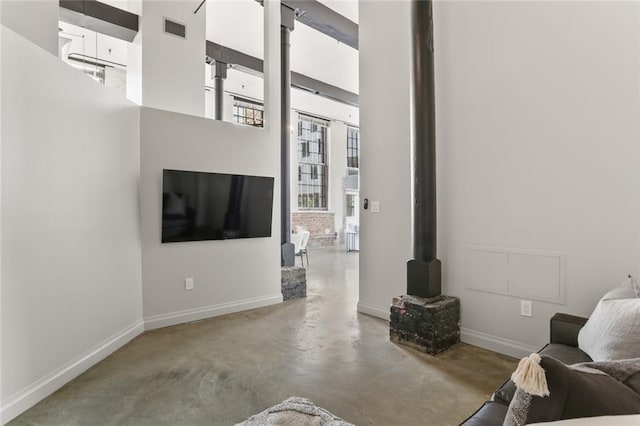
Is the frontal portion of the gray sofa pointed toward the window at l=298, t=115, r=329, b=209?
no

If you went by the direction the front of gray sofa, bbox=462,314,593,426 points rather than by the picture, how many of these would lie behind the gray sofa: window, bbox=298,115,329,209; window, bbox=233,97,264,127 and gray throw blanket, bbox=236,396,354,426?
0

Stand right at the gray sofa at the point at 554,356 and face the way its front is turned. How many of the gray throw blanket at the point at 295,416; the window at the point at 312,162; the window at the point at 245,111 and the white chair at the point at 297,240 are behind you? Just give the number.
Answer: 0

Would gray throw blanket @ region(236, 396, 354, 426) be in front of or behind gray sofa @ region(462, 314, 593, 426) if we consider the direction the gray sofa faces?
in front

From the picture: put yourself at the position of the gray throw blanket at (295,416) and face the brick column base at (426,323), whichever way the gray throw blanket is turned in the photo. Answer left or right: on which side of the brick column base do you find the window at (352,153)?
left

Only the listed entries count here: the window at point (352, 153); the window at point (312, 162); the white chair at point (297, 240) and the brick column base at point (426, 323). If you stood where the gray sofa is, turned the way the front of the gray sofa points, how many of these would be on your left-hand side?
0

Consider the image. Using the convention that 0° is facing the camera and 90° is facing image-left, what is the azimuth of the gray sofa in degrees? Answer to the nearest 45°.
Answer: approximately 90°

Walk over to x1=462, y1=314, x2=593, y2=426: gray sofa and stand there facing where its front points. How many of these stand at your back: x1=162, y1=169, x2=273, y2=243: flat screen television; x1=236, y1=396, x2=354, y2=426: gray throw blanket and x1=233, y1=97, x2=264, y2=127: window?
0

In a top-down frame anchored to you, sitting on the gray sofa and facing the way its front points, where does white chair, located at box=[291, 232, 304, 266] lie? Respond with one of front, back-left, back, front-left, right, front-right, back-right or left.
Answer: front-right

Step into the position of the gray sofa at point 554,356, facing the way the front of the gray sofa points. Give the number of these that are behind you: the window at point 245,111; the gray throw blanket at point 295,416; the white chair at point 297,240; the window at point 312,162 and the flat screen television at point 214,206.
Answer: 0

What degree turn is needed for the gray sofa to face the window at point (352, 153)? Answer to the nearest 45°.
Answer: approximately 45° to its right

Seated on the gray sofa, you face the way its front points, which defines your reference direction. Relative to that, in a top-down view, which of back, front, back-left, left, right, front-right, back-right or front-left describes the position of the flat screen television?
front

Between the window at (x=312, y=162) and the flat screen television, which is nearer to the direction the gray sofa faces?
the flat screen television

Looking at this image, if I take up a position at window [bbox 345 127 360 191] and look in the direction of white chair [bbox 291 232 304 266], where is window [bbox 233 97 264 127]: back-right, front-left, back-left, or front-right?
front-right

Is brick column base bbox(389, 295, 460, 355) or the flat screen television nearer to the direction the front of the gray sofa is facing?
the flat screen television
